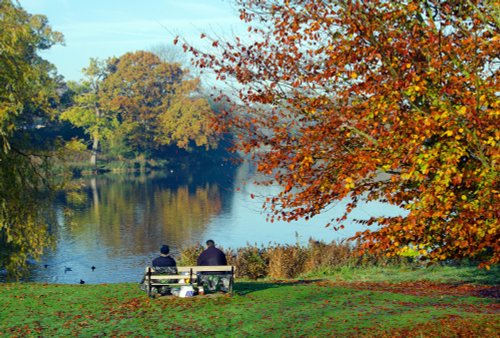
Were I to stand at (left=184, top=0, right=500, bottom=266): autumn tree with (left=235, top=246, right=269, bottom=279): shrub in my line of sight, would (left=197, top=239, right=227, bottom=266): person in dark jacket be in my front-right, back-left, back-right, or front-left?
front-left

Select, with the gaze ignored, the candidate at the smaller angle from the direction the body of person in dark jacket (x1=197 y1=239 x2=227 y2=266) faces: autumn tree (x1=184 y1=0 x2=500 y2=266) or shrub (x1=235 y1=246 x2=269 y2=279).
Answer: the shrub

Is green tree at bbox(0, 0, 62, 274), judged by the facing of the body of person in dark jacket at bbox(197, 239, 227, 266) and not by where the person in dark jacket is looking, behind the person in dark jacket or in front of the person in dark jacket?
in front

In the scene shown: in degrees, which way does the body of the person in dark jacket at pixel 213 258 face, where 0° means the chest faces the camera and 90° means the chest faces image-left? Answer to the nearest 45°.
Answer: approximately 180°

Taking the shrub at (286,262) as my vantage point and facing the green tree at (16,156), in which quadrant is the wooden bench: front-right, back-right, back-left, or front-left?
front-left

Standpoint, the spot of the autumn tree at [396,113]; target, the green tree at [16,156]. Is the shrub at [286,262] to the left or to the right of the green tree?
right

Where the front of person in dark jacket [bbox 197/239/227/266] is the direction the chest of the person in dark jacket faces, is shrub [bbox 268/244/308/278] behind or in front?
in front

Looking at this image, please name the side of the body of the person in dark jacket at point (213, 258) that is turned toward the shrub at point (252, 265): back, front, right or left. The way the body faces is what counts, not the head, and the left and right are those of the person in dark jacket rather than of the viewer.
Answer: front
